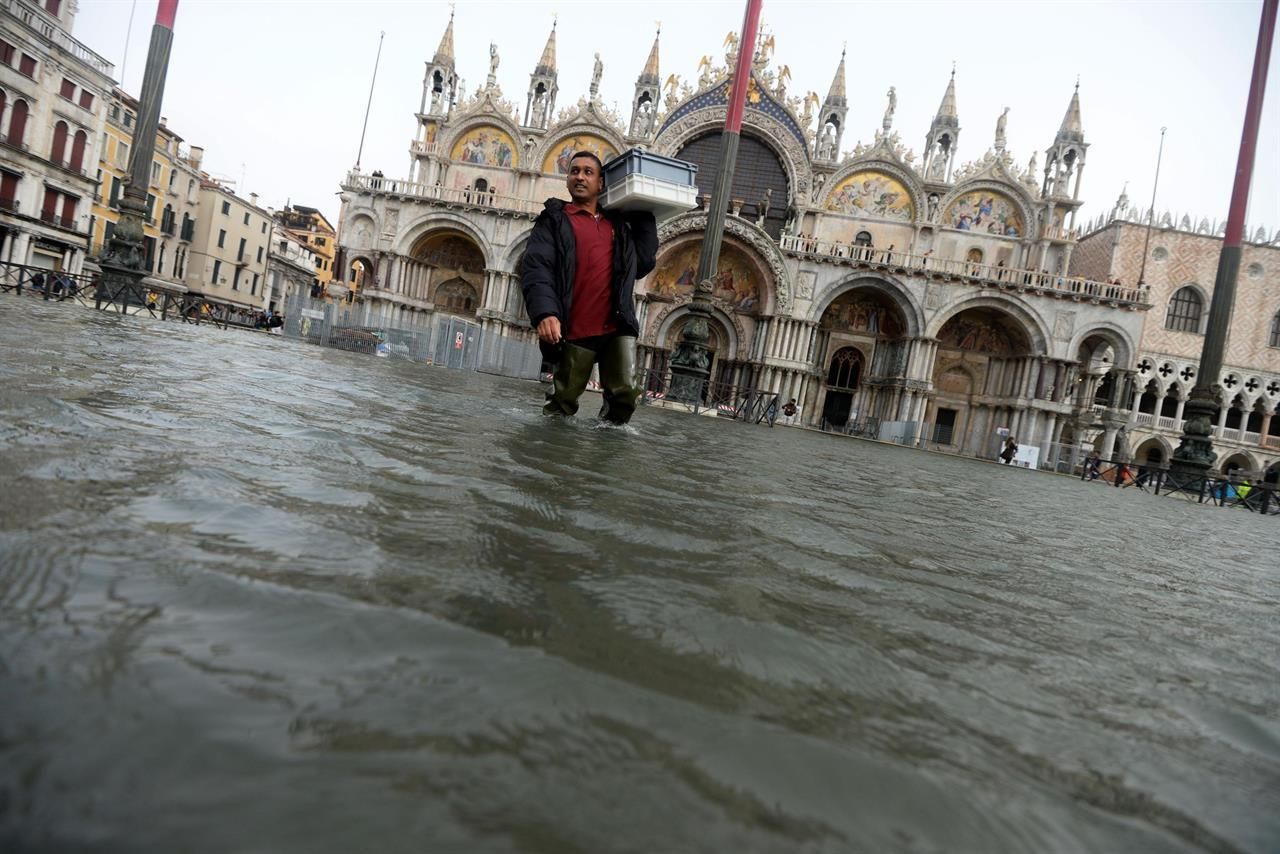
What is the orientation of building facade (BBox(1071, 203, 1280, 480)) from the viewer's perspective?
toward the camera

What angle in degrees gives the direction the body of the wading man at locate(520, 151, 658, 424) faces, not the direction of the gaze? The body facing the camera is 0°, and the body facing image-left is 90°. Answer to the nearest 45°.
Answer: approximately 0°

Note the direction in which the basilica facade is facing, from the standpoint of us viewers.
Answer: facing the viewer

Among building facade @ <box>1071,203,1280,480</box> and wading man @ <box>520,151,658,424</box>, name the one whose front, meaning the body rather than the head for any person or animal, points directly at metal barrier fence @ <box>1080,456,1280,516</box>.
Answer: the building facade

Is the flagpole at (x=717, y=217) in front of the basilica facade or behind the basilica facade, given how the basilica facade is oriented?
in front

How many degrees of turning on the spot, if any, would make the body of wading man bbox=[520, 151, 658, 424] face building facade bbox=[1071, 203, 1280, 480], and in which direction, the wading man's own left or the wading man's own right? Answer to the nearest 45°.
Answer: approximately 135° to the wading man's own left

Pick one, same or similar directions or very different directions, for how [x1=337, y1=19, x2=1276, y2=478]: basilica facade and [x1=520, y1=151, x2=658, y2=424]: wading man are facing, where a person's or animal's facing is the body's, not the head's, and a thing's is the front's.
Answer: same or similar directions

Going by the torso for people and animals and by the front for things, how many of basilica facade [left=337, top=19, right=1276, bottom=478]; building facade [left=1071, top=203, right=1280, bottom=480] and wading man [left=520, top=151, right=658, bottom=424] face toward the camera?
3
